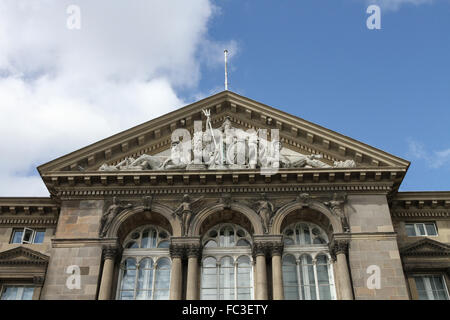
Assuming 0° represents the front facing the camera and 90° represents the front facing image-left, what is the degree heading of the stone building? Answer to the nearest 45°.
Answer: approximately 0°
